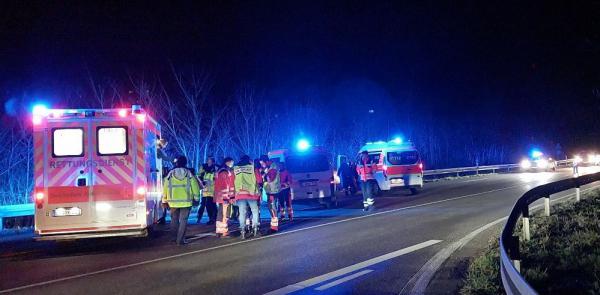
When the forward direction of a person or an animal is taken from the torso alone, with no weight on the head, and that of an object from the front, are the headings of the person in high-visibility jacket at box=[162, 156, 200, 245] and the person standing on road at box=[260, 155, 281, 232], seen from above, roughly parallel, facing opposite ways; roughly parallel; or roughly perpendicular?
roughly perpendicular

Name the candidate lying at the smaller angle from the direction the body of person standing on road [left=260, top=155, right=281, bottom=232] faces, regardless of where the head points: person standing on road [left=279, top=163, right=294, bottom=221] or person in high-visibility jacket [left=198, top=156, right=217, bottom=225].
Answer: the person in high-visibility jacket

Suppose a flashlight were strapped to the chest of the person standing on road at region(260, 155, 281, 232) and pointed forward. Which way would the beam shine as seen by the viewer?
to the viewer's left

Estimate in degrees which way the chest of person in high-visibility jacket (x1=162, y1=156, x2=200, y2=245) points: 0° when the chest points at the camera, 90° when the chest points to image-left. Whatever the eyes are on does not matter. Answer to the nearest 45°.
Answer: approximately 180°

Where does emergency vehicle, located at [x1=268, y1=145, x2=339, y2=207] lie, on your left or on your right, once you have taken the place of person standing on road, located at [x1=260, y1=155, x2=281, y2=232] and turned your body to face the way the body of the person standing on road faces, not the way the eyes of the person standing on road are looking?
on your right

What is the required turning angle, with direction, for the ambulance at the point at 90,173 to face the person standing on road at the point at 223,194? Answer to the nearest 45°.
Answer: approximately 90° to its right

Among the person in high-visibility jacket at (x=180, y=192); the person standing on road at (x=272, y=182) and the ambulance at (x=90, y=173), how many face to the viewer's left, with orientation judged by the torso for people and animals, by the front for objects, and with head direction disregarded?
1

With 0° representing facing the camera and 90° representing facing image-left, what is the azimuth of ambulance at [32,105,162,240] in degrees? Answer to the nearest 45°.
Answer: approximately 180°

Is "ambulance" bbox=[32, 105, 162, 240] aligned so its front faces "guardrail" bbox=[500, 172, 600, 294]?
no

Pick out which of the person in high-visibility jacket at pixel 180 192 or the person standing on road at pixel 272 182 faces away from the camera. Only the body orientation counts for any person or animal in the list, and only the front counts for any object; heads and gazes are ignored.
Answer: the person in high-visibility jacket

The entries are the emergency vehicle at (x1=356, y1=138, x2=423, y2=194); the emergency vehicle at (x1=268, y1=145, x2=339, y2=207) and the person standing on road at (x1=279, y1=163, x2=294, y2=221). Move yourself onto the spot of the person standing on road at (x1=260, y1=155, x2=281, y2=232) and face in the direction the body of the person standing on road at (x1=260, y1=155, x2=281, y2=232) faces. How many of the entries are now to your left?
0

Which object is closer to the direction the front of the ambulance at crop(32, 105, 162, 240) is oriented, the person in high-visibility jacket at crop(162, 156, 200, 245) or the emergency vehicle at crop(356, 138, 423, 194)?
the emergency vehicle
